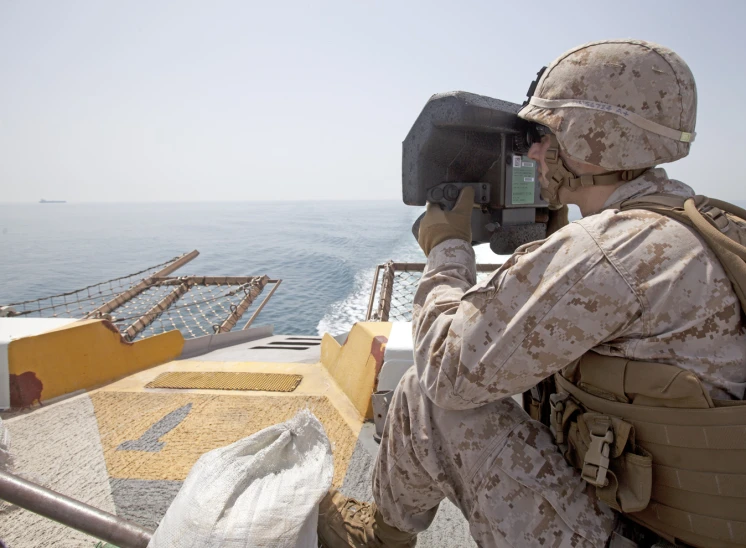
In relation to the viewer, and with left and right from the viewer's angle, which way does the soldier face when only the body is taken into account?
facing away from the viewer and to the left of the viewer

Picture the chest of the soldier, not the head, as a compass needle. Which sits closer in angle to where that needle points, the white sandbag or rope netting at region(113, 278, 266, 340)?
the rope netting

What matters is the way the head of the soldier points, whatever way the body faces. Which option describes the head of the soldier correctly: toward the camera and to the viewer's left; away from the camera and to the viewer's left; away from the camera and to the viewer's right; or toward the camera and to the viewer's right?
away from the camera and to the viewer's left

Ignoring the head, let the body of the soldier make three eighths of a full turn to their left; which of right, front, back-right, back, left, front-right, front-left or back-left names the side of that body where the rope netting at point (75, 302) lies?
back-right

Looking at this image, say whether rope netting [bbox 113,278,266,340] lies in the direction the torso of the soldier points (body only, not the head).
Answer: yes

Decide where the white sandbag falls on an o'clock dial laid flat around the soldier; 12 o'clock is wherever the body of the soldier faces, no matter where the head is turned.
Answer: The white sandbag is roughly at 10 o'clock from the soldier.
